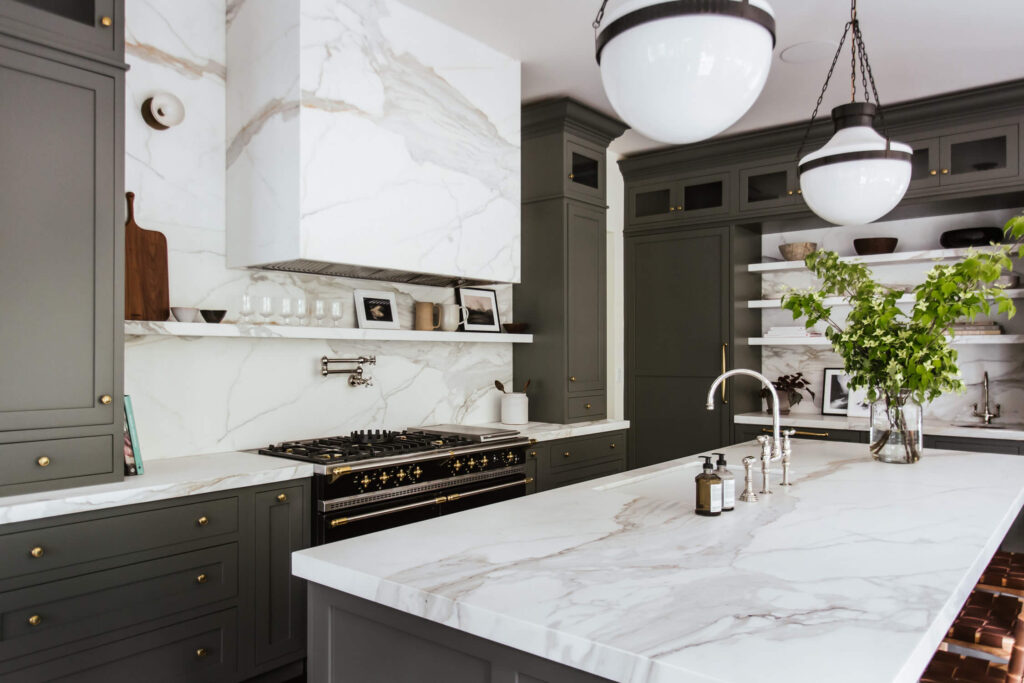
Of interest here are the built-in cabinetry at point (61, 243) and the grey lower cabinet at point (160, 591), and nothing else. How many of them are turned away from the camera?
0

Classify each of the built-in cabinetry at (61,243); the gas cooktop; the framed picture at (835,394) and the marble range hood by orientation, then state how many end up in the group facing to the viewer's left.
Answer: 0

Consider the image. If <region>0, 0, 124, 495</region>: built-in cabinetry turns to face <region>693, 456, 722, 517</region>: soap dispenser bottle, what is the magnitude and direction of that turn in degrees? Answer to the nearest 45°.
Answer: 0° — it already faces it

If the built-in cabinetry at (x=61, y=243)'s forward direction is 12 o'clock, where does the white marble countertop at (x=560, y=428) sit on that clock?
The white marble countertop is roughly at 10 o'clock from the built-in cabinetry.

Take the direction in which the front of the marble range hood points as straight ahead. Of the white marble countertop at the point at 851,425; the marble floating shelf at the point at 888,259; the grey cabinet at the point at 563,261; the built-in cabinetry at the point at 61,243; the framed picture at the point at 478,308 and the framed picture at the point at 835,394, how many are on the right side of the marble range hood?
1

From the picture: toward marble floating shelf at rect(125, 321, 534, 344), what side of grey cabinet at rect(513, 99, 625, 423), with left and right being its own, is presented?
right

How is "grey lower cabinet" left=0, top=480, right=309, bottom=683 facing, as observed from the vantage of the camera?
facing the viewer and to the right of the viewer

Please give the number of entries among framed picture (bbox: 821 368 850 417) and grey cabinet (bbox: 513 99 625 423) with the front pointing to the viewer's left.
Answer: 0

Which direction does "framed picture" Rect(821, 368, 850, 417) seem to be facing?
toward the camera

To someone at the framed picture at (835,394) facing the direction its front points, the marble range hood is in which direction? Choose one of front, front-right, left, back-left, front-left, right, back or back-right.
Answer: front-right

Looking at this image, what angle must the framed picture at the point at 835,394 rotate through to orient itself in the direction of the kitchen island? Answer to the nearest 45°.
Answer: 0° — it already faces it

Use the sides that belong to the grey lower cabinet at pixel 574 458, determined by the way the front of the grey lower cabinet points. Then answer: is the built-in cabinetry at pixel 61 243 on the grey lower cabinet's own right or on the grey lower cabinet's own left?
on the grey lower cabinet's own right

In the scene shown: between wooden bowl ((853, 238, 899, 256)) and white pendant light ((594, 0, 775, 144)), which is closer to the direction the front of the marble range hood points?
the white pendant light

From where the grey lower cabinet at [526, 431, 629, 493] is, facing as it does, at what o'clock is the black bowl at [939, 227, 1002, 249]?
The black bowl is roughly at 10 o'clock from the grey lower cabinet.

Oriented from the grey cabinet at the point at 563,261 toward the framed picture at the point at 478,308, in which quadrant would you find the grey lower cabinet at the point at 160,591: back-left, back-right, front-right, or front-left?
front-left

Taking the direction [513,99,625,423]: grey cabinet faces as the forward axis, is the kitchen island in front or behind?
in front

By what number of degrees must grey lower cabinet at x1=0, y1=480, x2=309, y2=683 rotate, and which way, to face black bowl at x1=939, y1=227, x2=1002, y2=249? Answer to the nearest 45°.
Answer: approximately 45° to its left

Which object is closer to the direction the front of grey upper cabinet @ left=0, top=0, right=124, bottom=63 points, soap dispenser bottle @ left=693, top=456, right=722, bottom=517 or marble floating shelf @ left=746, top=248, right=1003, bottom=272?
the soap dispenser bottle

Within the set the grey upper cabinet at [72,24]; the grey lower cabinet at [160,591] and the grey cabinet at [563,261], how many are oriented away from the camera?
0
